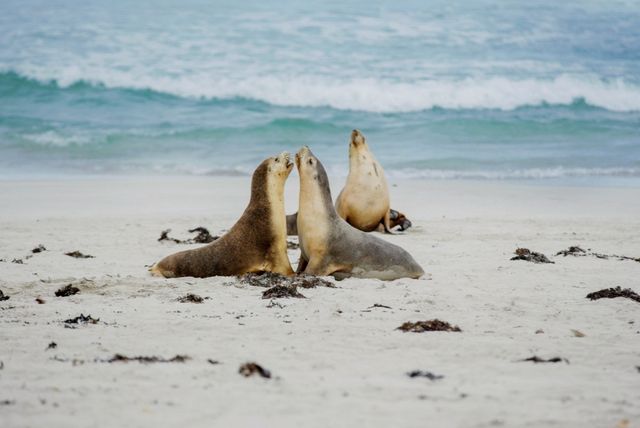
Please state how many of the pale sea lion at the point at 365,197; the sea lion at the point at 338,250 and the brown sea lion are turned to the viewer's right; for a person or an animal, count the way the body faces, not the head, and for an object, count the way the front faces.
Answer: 1

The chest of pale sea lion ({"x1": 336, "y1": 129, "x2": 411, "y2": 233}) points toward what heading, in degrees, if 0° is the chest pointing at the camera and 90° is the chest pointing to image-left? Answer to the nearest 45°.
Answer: approximately 45°

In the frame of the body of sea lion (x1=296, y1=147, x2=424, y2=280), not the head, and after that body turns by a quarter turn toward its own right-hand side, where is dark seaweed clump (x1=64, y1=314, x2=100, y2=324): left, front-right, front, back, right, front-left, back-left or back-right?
back-left

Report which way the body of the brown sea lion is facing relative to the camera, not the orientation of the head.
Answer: to the viewer's right

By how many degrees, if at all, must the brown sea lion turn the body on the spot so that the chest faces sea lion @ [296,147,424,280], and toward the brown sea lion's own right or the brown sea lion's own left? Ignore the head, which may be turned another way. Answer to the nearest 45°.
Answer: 0° — it already faces it

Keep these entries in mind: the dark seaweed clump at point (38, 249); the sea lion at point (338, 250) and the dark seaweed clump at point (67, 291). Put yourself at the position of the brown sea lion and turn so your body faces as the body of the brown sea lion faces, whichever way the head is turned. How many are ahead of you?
1

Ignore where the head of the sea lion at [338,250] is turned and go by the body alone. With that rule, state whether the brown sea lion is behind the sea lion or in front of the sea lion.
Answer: in front

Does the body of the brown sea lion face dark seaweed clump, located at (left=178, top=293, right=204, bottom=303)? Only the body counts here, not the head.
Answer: no

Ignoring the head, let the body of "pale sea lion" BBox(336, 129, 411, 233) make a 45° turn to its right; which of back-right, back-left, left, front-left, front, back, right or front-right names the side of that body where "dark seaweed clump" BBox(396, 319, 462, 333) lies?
left

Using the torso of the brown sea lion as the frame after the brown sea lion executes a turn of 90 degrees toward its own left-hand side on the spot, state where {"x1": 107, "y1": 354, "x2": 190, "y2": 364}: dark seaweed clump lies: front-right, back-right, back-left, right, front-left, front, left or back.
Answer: back

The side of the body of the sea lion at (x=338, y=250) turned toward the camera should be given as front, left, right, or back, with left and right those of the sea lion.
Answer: left

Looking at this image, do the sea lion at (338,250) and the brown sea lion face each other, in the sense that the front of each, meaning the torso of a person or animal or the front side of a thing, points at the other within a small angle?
yes

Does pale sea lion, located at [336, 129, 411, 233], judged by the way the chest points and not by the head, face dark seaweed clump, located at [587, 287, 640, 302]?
no

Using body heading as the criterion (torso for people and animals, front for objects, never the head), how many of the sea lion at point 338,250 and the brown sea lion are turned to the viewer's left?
1

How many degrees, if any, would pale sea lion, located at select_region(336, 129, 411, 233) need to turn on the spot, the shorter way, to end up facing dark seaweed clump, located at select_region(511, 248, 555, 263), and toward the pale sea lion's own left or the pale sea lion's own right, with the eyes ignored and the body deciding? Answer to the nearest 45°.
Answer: approximately 90° to the pale sea lion's own left

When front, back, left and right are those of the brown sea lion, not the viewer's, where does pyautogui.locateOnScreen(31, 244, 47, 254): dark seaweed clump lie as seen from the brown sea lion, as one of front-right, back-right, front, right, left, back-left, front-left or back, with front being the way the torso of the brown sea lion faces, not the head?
back-left

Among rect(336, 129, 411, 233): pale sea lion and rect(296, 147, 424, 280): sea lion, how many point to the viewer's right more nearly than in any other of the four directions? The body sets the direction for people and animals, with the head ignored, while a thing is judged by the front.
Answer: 0

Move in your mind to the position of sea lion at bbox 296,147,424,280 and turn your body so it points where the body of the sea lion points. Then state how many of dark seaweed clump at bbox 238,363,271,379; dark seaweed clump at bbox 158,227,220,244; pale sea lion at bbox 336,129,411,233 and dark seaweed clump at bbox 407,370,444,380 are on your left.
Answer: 2

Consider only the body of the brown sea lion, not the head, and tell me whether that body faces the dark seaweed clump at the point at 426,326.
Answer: no

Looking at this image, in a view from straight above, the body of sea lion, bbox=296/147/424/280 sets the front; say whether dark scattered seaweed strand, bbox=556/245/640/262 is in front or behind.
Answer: behind
